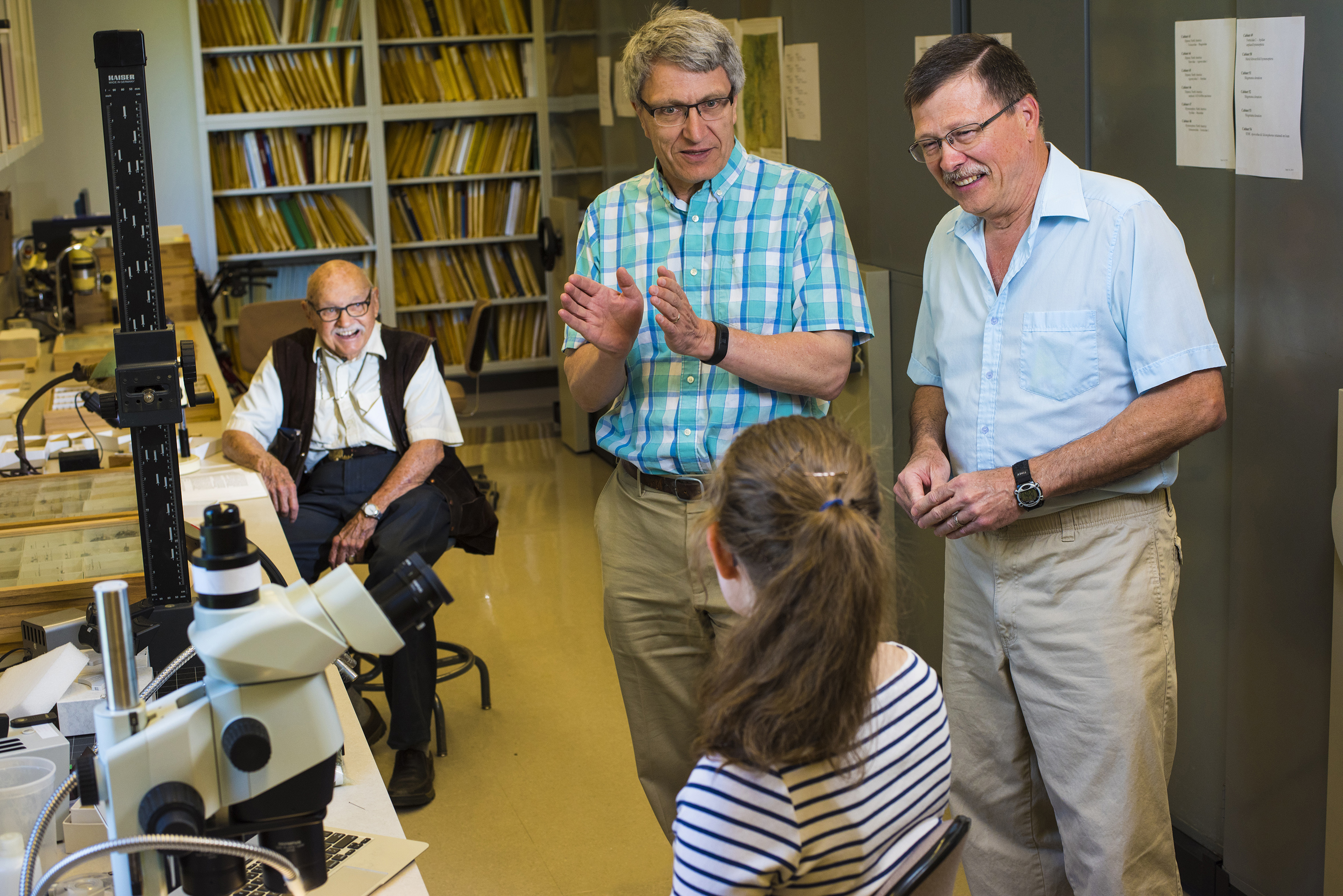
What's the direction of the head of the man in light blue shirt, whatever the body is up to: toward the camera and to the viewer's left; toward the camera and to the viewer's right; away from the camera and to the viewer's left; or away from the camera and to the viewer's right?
toward the camera and to the viewer's left

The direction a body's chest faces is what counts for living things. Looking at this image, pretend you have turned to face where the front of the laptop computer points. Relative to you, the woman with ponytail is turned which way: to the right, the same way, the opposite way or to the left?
the opposite way

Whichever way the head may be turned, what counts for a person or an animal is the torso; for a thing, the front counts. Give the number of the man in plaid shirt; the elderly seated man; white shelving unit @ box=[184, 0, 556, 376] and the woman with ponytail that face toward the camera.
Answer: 3

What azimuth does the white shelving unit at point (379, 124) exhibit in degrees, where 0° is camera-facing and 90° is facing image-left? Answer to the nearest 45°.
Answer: approximately 0°

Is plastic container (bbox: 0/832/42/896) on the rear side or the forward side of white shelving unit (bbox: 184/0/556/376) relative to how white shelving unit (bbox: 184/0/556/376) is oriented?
on the forward side

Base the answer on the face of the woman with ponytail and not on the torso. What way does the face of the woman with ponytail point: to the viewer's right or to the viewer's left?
to the viewer's left

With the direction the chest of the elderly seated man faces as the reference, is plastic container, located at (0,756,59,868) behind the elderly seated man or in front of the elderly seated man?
in front

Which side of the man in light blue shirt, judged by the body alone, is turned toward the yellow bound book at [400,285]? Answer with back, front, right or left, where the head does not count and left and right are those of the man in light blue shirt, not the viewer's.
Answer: right

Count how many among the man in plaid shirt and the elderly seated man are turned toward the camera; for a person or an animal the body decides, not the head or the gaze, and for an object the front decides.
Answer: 2

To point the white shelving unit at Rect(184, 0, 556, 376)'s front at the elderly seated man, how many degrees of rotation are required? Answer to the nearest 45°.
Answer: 0° — it already faces them
